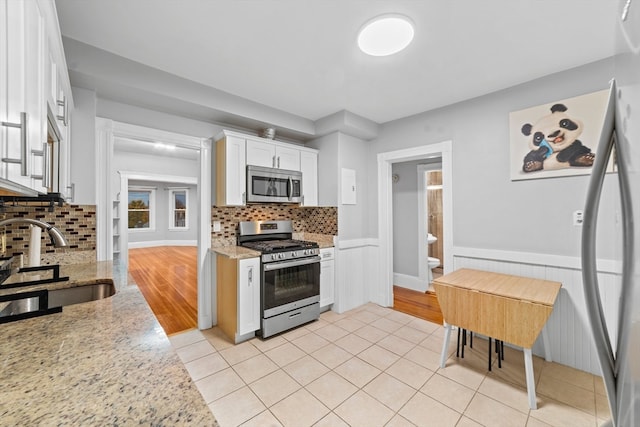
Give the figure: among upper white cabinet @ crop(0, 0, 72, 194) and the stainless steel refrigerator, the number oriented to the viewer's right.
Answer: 1

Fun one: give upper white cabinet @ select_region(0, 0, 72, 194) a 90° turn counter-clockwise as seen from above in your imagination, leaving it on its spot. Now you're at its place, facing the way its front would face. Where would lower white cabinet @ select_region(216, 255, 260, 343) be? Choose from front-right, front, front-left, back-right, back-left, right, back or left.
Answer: front-right

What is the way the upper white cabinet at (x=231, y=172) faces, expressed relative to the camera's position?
facing the viewer and to the right of the viewer

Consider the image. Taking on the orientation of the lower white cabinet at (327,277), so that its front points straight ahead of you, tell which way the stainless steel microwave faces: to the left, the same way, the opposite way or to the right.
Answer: the same way

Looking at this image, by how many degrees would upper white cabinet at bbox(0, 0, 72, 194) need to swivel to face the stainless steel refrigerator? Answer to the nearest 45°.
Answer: approximately 45° to its right

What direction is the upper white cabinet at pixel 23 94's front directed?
to the viewer's right

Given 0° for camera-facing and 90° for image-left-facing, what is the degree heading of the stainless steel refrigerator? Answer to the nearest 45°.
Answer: approximately 90°

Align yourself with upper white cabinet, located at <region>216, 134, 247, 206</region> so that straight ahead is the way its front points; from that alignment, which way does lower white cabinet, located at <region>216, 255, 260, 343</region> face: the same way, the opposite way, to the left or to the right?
the same way

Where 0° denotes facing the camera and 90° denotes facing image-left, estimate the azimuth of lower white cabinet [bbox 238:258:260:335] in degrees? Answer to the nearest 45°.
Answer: approximately 315°

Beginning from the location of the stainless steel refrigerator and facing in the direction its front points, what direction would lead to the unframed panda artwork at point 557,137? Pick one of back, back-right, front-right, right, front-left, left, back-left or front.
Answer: right

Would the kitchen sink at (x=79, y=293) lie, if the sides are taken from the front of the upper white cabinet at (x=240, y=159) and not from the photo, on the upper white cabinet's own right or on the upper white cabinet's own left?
on the upper white cabinet's own right

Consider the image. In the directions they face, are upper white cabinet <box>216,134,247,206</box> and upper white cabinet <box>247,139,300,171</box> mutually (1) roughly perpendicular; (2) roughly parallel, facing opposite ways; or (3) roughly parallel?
roughly parallel

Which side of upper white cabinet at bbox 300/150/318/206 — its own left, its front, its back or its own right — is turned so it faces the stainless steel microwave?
right

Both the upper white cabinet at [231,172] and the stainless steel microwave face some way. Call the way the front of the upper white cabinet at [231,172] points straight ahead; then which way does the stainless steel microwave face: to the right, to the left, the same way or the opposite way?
the same way
